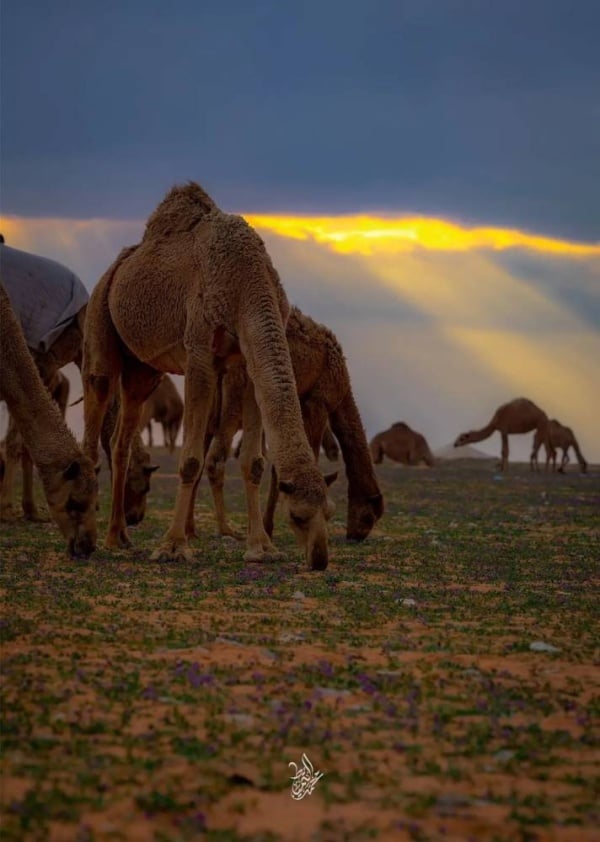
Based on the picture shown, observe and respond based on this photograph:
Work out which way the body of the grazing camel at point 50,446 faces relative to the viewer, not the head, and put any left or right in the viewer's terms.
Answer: facing to the right of the viewer

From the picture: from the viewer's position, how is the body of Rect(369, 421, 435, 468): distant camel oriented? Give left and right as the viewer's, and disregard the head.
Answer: facing to the right of the viewer

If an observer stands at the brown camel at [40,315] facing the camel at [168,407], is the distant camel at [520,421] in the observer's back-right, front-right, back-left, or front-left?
front-right

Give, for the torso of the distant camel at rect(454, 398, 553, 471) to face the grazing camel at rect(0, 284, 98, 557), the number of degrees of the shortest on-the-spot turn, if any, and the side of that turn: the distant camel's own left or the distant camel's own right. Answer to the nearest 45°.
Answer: approximately 90° to the distant camel's own left

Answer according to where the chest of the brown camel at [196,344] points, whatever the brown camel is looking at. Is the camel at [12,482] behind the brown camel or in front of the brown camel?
behind

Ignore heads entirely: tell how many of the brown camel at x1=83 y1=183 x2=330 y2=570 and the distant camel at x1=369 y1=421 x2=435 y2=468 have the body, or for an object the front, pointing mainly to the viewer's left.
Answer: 0

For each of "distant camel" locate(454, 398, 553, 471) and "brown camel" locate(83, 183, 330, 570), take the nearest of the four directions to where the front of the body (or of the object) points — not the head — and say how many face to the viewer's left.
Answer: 1

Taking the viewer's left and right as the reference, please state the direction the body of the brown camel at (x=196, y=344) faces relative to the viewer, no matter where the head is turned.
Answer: facing the viewer and to the right of the viewer

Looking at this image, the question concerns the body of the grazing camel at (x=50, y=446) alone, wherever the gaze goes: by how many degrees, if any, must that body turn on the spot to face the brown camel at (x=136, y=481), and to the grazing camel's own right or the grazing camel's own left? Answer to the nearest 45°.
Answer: approximately 90° to the grazing camel's own left

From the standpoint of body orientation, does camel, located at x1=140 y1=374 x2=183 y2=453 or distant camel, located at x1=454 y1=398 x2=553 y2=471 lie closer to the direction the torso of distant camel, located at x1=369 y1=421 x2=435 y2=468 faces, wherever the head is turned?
the distant camel

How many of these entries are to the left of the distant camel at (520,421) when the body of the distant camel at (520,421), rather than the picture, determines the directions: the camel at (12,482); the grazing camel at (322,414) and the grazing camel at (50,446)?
3

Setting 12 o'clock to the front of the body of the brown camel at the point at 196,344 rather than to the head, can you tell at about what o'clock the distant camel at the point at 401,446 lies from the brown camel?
The distant camel is roughly at 8 o'clock from the brown camel.

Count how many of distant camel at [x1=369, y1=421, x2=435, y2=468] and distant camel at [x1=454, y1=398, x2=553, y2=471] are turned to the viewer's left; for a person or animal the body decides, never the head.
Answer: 1

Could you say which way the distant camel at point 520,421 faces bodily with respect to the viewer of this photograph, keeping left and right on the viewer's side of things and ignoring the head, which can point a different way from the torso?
facing to the left of the viewer

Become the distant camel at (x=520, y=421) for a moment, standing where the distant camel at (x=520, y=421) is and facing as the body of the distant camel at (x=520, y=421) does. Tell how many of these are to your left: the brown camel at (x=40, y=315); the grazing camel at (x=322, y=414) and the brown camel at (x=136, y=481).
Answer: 3

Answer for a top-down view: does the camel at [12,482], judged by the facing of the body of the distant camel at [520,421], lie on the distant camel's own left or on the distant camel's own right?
on the distant camel's own left
